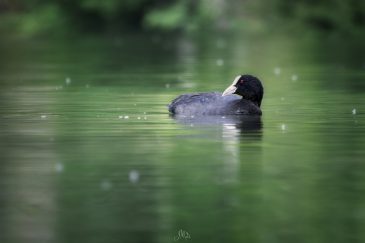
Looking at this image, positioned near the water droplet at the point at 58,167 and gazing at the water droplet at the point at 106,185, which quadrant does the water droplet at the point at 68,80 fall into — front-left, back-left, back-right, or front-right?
back-left

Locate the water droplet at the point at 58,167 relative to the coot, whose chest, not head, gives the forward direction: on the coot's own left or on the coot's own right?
on the coot's own right

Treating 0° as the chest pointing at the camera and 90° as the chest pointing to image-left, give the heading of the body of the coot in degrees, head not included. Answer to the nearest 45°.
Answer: approximately 270°

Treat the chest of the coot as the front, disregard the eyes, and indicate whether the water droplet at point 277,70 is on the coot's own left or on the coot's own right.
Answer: on the coot's own left

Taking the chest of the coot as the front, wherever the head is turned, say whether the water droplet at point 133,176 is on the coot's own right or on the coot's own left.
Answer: on the coot's own right
